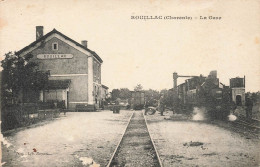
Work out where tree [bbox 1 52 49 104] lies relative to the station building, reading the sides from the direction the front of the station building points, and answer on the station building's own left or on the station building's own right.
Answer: on the station building's own right

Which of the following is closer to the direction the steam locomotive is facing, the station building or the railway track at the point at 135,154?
the railway track

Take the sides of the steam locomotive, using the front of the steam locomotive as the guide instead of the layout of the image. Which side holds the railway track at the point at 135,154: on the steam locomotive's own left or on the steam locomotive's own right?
on the steam locomotive's own right

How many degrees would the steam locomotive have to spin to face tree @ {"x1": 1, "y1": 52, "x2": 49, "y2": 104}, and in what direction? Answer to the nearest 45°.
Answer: approximately 90° to its right

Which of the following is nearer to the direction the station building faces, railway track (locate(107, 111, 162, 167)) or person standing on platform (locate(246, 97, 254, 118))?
the person standing on platform

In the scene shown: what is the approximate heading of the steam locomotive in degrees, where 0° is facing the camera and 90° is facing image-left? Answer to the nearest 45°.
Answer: approximately 315°
